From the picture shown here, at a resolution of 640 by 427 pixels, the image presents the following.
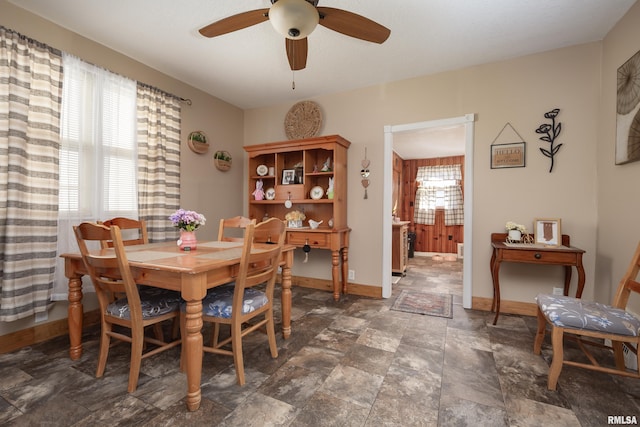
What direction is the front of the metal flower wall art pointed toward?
toward the camera

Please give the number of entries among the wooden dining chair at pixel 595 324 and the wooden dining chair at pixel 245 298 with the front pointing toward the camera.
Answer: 0

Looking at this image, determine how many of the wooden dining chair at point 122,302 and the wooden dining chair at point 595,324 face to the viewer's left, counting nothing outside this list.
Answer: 1

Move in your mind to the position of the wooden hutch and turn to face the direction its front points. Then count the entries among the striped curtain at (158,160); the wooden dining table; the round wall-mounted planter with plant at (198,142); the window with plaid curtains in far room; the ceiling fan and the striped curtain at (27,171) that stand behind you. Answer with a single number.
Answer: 1

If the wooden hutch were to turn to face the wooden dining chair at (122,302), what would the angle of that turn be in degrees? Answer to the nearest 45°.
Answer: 0° — it already faces it

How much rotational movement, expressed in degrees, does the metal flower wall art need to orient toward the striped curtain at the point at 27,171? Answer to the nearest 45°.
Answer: approximately 45° to its right

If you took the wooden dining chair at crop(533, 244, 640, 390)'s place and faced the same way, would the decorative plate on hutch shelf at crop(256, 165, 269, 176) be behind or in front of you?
in front

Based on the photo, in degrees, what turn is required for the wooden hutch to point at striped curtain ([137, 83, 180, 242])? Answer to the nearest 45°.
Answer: approximately 45° to its right

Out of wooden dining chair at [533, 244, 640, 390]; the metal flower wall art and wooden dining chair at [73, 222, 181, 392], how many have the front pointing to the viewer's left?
1

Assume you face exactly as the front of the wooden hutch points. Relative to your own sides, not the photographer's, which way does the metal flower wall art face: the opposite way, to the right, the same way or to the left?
the same way

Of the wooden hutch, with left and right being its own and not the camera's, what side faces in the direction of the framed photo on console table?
left

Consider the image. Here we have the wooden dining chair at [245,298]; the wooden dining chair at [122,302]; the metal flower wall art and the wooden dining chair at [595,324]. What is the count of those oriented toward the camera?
1

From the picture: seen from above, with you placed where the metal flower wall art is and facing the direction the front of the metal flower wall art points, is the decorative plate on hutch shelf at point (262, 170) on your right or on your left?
on your right

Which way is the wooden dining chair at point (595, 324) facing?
to the viewer's left

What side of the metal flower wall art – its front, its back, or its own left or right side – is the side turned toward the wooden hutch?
right

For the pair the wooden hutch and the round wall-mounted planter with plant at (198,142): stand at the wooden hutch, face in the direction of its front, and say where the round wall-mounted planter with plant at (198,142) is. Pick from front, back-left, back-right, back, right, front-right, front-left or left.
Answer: front-right

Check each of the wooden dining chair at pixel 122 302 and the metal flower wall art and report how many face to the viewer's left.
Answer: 0

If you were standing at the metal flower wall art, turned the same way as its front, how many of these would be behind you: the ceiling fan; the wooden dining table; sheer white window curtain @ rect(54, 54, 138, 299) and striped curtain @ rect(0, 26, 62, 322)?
0
